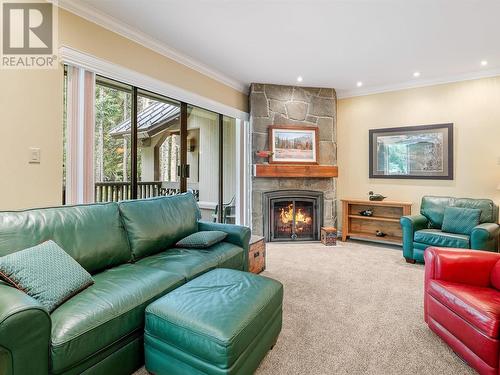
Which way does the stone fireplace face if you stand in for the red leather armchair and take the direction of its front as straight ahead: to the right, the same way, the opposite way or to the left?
to the left

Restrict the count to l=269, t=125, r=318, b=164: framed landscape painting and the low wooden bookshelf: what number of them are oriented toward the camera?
2

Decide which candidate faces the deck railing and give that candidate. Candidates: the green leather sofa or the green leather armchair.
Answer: the green leather armchair

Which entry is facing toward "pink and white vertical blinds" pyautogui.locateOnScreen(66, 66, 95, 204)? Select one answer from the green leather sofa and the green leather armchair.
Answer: the green leather armchair

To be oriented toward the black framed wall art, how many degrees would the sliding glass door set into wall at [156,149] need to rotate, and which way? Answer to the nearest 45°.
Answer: approximately 45° to its left

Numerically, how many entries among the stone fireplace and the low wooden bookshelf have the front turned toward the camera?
2

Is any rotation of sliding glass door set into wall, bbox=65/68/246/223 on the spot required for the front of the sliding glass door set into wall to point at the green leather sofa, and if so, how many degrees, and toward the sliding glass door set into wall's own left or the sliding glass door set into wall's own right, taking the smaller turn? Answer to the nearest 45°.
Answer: approximately 45° to the sliding glass door set into wall's own right

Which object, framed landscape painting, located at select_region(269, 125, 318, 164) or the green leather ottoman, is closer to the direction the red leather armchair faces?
the green leather ottoman

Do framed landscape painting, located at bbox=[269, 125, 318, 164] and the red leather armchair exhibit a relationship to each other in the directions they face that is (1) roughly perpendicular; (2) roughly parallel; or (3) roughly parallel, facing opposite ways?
roughly perpendicular
